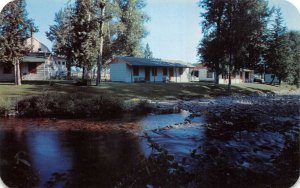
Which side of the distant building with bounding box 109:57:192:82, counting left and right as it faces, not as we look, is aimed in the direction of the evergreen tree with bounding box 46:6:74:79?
right

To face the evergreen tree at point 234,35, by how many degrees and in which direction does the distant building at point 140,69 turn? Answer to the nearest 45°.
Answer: approximately 90° to its left

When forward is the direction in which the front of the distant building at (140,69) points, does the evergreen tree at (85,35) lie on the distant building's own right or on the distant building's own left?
on the distant building's own right

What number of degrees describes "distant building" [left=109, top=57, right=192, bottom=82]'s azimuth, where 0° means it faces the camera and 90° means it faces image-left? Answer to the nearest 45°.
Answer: approximately 315°

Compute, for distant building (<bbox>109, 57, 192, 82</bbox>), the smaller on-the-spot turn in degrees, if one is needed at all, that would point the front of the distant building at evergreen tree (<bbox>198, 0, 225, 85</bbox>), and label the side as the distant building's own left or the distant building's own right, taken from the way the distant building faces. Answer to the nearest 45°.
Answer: approximately 90° to the distant building's own left
